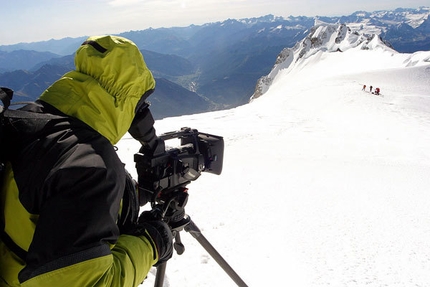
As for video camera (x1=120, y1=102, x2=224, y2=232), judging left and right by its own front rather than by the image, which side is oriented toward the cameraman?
back

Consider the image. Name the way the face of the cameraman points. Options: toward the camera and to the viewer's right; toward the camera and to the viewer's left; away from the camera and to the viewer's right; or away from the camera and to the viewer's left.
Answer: away from the camera and to the viewer's right

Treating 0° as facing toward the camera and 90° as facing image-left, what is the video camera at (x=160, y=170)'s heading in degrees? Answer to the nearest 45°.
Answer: approximately 225°
